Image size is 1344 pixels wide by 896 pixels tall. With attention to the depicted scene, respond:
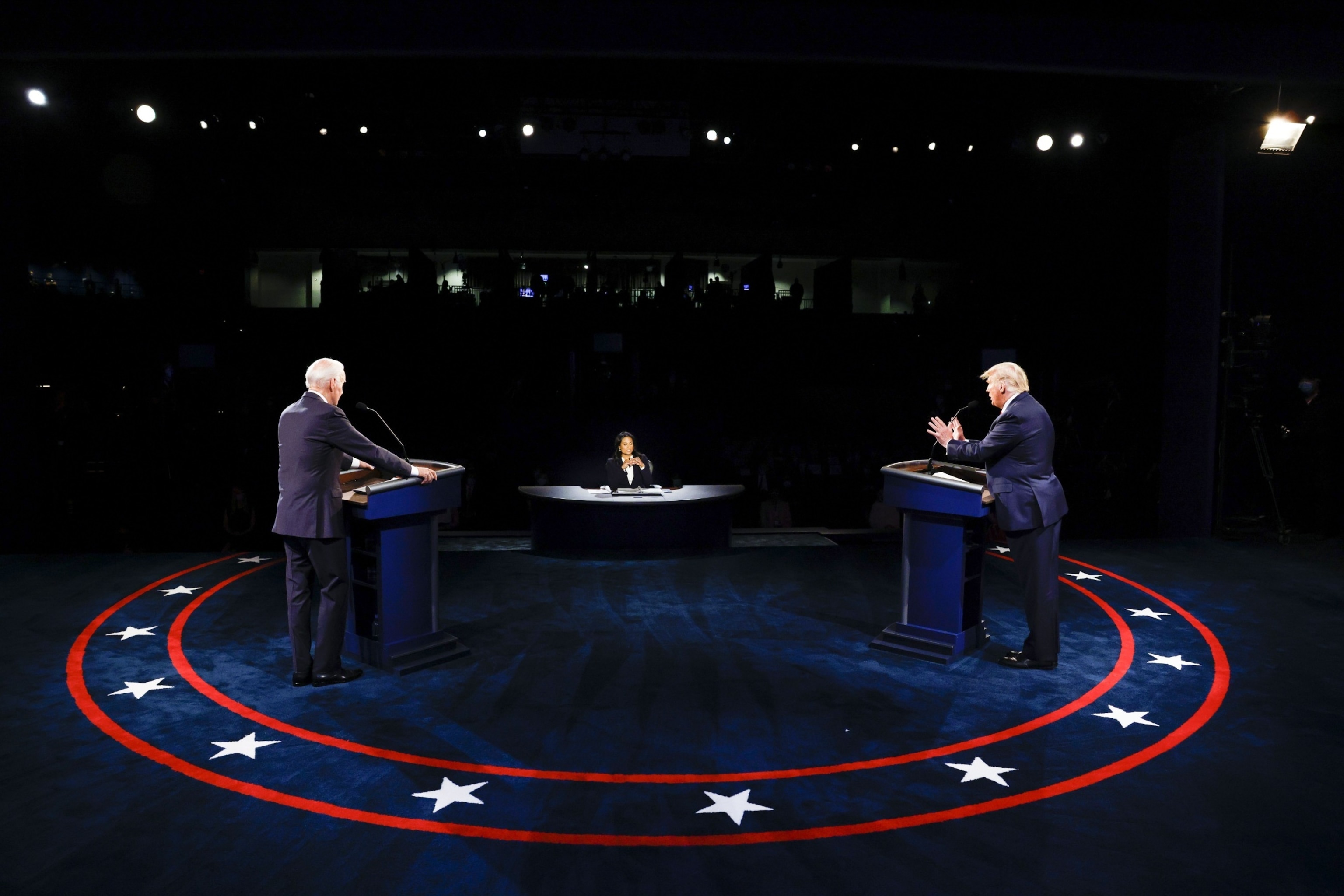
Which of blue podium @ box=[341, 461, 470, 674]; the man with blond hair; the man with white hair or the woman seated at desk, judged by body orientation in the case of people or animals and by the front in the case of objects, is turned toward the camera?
the woman seated at desk

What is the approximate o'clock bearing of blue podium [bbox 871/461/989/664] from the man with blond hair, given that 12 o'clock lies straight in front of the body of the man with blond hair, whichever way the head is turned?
The blue podium is roughly at 1 o'clock from the man with blond hair.

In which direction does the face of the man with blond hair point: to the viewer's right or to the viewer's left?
to the viewer's left

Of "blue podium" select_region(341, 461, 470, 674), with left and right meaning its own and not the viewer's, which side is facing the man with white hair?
back

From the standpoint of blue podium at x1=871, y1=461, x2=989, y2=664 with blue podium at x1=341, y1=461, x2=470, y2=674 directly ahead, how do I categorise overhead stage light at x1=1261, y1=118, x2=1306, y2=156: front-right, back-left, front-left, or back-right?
back-right

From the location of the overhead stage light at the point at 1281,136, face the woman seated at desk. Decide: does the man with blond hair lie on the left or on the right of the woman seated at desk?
left

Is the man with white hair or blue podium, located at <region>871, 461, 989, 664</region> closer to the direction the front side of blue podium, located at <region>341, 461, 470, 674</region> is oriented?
the blue podium

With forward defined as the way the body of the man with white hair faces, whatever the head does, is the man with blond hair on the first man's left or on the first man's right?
on the first man's right

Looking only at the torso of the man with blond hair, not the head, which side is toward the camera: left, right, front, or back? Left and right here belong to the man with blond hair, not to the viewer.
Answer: left

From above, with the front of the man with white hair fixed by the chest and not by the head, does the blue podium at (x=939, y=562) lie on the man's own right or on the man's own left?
on the man's own right

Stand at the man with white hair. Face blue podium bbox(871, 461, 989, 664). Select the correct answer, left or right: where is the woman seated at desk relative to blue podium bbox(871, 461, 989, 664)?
left
